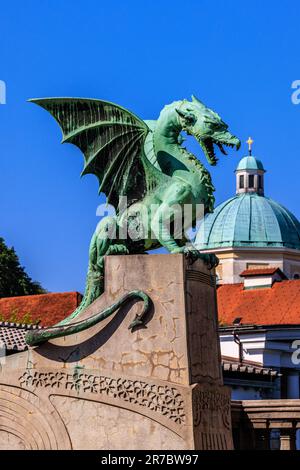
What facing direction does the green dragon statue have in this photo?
to the viewer's right
